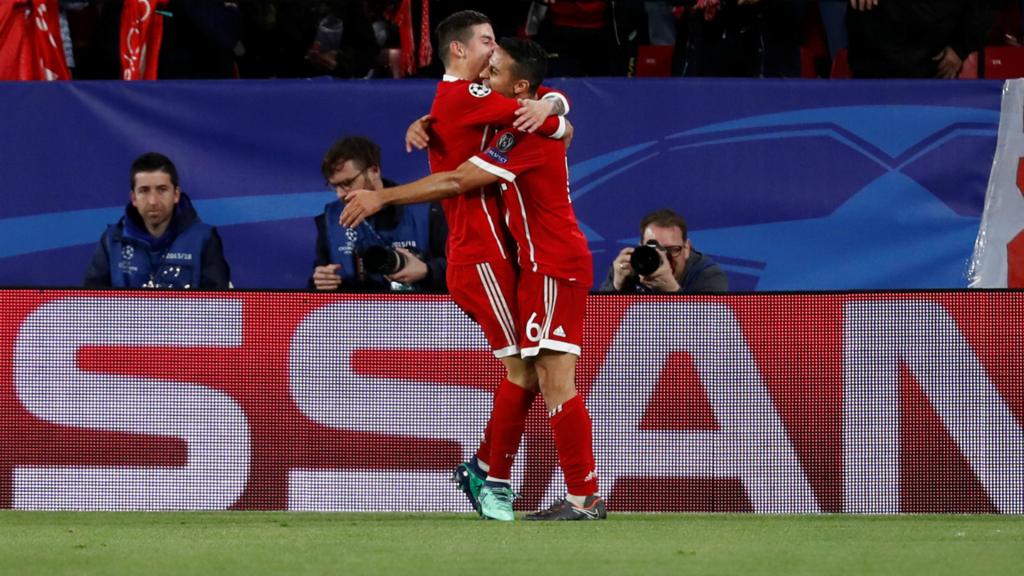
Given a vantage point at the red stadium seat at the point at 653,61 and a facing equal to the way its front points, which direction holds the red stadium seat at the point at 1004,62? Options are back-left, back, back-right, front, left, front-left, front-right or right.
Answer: left

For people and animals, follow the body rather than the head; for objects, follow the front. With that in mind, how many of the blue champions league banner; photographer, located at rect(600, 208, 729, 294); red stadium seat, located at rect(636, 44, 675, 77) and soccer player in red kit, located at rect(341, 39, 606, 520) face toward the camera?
3

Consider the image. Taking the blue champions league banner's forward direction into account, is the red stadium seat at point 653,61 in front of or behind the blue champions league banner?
behind

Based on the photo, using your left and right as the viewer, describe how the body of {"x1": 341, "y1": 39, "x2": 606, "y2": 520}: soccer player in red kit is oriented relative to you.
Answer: facing to the left of the viewer

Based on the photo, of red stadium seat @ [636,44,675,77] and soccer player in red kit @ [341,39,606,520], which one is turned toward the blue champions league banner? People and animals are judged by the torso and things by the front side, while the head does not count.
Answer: the red stadium seat

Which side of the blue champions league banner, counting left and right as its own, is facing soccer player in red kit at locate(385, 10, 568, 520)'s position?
front

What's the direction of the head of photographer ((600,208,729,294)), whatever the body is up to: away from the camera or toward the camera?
toward the camera

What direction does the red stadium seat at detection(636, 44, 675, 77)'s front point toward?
toward the camera

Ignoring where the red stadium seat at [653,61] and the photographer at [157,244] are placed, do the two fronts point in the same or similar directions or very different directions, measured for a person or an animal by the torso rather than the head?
same or similar directions

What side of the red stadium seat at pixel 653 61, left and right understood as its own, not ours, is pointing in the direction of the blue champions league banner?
front

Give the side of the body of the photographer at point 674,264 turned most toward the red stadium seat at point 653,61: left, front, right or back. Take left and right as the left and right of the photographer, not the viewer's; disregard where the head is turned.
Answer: back

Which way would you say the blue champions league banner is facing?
toward the camera
